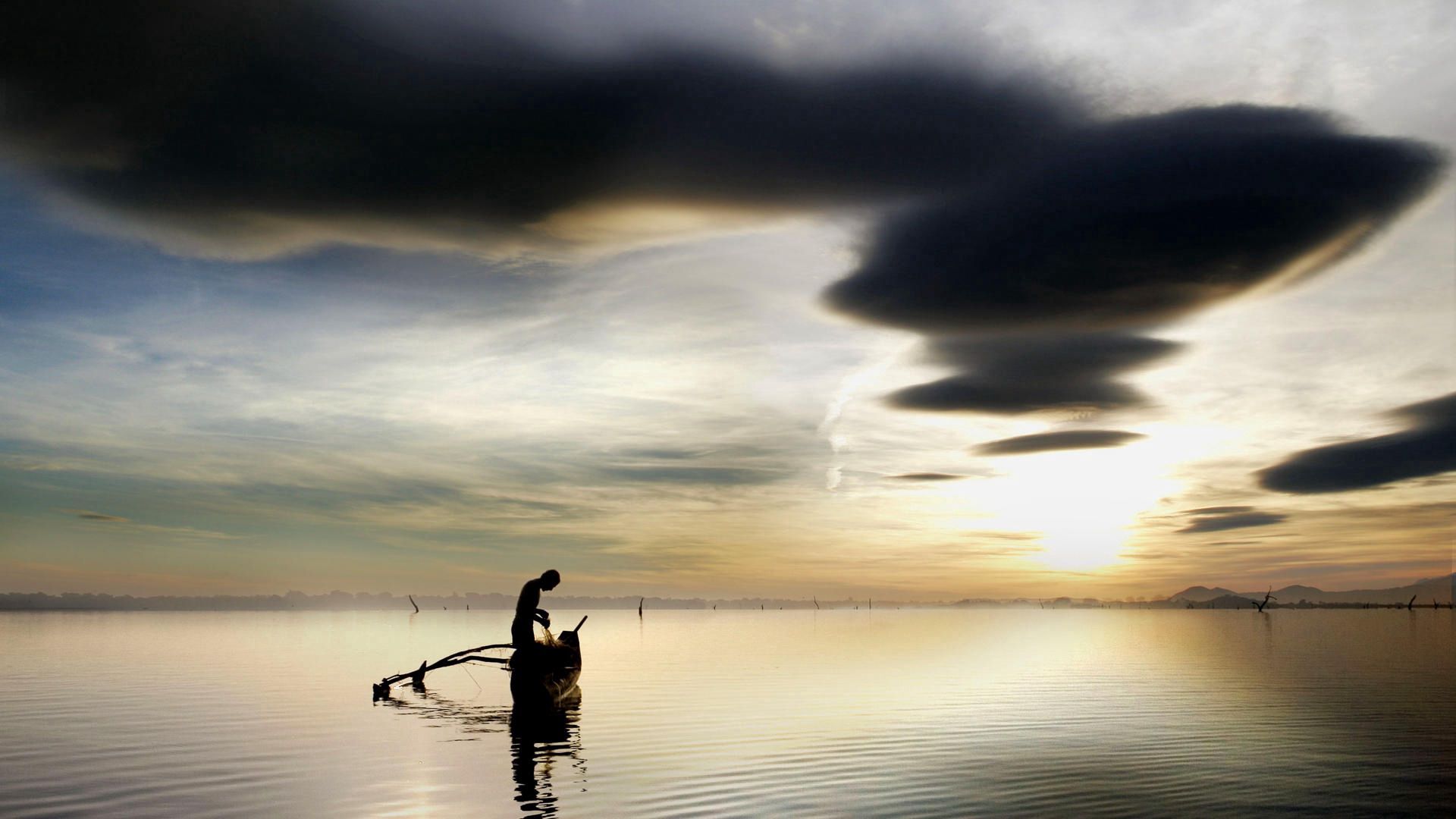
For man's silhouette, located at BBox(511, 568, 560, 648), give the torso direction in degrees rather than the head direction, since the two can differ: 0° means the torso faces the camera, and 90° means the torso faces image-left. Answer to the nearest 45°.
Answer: approximately 270°
